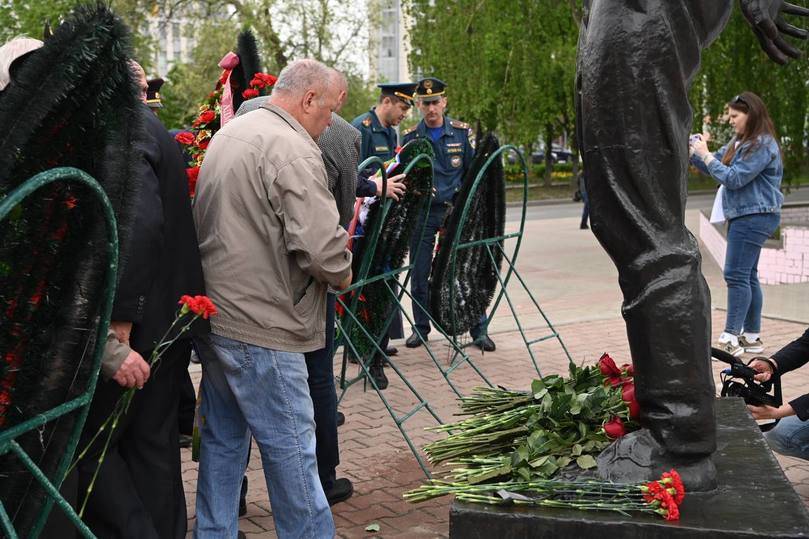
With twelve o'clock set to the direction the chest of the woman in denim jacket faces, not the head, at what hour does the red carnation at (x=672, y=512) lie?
The red carnation is roughly at 9 o'clock from the woman in denim jacket.

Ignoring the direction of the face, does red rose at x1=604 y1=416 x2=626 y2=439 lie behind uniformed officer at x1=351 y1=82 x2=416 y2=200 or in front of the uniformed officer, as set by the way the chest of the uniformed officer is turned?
in front

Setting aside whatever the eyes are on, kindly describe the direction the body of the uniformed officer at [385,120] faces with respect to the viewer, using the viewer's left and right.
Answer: facing the viewer and to the right of the viewer

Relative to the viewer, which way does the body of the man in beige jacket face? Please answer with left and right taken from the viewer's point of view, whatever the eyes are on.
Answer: facing away from the viewer and to the right of the viewer

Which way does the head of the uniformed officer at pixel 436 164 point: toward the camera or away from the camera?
toward the camera

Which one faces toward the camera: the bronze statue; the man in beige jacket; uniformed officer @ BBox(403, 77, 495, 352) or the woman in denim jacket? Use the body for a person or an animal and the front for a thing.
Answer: the uniformed officer

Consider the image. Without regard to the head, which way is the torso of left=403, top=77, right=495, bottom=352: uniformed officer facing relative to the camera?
toward the camera

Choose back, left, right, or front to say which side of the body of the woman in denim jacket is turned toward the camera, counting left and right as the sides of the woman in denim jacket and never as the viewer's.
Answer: left

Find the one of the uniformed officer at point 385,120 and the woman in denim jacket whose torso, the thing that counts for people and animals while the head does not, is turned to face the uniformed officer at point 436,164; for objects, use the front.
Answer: the woman in denim jacket

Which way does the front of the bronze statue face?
to the viewer's left

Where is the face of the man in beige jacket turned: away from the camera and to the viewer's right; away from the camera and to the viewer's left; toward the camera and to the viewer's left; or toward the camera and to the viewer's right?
away from the camera and to the viewer's right

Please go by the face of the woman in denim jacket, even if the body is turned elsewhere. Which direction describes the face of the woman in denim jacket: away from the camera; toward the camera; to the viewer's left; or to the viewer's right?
to the viewer's left
